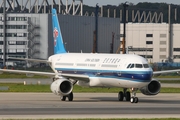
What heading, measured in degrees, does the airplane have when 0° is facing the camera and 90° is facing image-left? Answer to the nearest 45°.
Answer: approximately 315°
